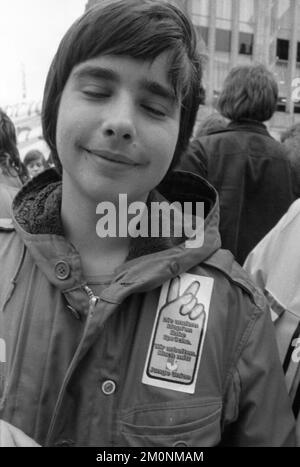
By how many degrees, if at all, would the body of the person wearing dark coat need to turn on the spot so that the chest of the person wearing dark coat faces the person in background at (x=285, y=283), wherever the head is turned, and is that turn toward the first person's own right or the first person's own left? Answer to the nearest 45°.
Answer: approximately 180°

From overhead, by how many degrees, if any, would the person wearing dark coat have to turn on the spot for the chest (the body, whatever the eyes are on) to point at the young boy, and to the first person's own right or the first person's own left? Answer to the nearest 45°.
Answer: approximately 180°

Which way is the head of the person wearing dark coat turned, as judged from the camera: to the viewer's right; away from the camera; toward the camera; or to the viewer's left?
away from the camera

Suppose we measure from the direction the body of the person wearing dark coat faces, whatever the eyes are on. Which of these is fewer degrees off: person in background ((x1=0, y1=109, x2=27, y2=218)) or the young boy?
the person in background

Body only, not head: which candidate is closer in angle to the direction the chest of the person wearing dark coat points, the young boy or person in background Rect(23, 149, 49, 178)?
the person in background

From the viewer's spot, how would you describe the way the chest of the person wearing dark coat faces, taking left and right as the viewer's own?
facing away from the viewer

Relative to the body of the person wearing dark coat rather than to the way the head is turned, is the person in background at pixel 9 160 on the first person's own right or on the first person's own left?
on the first person's own left

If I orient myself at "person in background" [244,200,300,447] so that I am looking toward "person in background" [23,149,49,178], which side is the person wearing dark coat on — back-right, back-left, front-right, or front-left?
front-right

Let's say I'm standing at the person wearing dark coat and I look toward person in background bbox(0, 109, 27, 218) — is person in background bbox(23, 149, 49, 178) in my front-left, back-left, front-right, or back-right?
front-right
